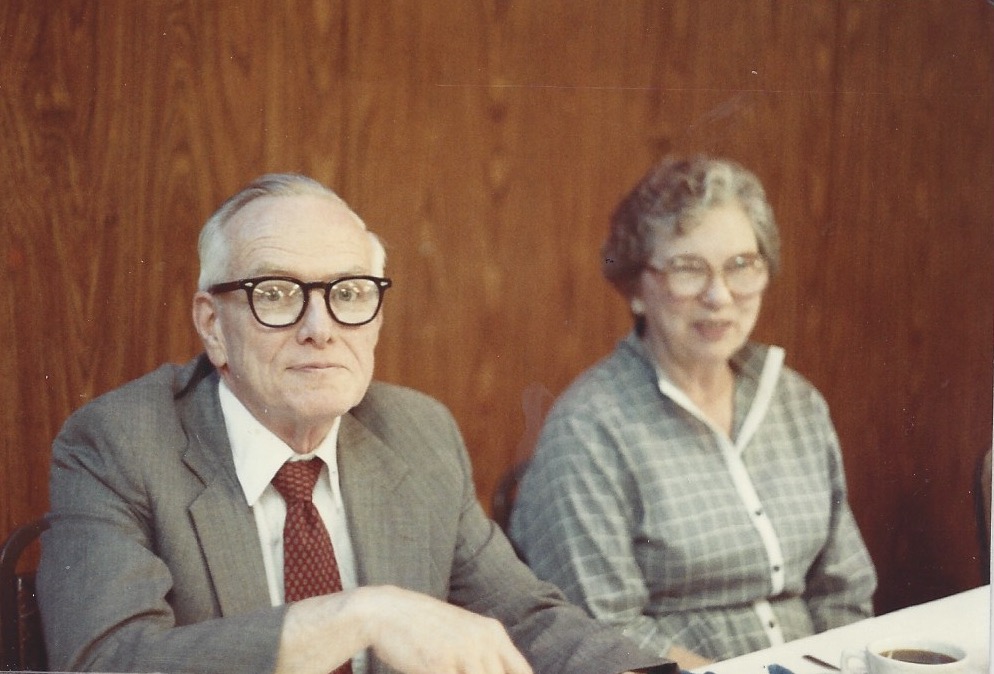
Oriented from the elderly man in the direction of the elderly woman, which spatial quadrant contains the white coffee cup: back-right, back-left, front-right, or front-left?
front-right

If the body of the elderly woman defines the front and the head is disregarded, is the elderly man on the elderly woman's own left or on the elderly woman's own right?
on the elderly woman's own right
